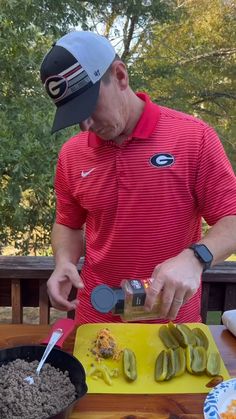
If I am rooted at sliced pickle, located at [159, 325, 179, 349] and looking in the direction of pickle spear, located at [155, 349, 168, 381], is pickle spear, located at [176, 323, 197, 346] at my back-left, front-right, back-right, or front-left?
back-left

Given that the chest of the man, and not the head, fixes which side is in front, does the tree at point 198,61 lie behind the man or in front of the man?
behind

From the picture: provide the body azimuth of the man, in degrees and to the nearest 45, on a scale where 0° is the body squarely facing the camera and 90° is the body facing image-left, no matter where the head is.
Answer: approximately 45°
